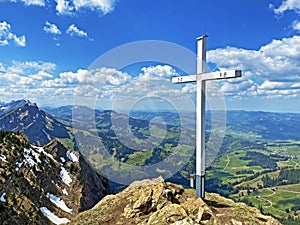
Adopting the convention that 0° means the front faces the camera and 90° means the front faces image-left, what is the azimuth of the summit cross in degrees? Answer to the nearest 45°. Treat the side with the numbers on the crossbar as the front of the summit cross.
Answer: approximately 45°
